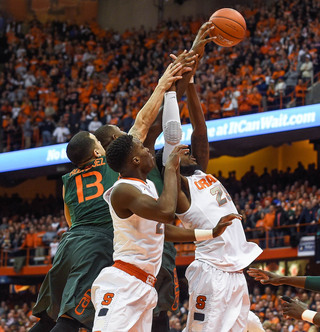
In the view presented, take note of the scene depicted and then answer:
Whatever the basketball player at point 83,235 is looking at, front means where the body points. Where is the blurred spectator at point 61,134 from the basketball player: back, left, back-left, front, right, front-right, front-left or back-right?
front-left

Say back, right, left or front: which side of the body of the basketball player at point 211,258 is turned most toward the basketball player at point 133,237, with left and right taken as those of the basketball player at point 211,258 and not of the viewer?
right

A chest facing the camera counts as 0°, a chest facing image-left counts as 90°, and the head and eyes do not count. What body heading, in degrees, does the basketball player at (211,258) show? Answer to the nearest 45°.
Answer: approximately 315°

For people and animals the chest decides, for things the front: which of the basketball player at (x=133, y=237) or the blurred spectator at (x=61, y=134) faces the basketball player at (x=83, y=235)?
the blurred spectator

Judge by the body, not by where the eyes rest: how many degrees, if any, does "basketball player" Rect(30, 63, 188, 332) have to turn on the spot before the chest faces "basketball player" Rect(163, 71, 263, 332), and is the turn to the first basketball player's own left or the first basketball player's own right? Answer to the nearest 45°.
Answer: approximately 45° to the first basketball player's own right

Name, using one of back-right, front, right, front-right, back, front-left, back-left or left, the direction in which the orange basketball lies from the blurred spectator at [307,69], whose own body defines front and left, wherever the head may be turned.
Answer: front-left

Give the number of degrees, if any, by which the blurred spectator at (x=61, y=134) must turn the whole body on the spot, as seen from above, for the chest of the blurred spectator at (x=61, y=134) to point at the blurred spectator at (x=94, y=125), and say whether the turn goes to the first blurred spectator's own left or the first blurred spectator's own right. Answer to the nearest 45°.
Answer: approximately 45° to the first blurred spectator's own left

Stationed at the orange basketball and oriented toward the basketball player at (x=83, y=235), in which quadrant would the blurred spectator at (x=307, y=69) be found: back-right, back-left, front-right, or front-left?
back-right

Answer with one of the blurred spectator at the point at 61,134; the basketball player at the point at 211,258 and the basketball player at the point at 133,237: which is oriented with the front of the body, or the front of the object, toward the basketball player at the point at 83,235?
the blurred spectator

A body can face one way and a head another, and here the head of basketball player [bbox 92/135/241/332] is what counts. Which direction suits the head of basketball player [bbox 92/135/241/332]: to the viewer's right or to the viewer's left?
to the viewer's right
